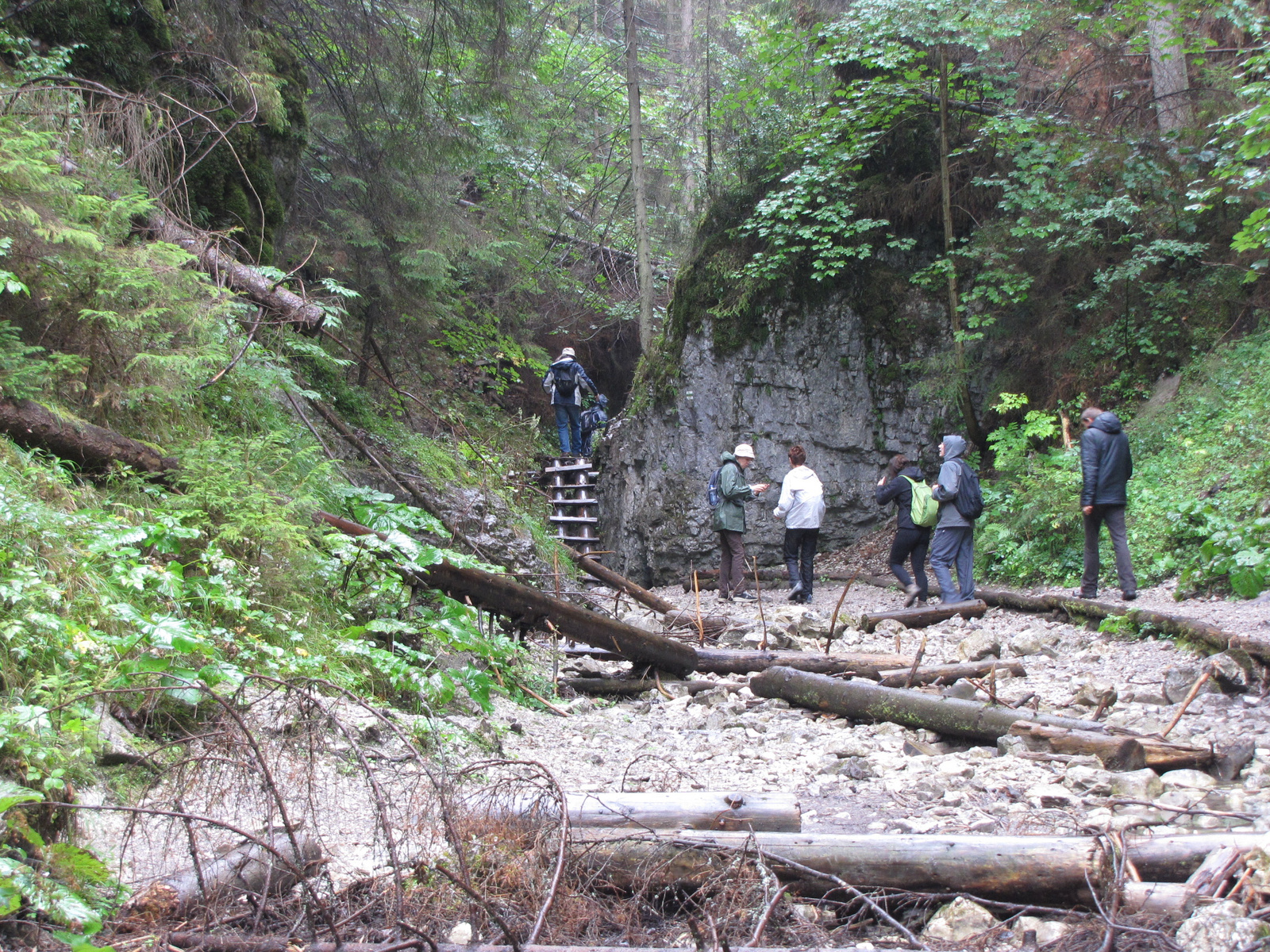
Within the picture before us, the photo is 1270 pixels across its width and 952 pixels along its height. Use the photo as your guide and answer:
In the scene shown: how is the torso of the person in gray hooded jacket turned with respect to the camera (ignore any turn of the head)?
to the viewer's left

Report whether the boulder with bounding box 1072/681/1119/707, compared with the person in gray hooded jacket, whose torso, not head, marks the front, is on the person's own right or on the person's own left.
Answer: on the person's own left

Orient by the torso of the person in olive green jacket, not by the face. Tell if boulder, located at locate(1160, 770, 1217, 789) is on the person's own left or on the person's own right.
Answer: on the person's own right

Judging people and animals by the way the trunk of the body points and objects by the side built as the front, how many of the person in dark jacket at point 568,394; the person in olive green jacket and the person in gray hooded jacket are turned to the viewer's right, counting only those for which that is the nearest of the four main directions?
1

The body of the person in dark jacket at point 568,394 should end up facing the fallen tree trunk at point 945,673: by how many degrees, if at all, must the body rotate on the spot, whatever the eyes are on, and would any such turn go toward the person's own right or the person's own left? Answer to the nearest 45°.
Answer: approximately 180°

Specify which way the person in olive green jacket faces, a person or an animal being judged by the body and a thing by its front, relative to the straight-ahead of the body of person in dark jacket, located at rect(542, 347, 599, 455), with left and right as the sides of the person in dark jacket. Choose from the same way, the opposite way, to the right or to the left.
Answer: to the right

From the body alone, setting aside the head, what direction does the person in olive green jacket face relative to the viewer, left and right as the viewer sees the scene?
facing to the right of the viewer

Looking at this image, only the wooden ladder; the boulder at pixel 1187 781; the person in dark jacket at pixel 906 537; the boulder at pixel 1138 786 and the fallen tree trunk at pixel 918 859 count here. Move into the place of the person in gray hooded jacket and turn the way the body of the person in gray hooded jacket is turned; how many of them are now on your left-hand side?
3

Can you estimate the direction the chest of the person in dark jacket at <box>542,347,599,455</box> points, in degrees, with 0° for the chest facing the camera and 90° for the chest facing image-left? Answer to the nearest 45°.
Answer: approximately 180°

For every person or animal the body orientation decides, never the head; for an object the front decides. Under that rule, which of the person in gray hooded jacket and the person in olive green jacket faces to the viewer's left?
the person in gray hooded jacket

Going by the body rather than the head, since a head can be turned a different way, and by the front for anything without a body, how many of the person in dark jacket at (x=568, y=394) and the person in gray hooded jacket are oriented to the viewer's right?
0

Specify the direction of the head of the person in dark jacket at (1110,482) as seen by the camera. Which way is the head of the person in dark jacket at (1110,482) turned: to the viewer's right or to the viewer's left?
to the viewer's left

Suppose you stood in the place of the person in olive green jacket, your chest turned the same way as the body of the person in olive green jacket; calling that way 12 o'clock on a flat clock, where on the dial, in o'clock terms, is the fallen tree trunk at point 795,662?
The fallen tree trunk is roughly at 3 o'clock from the person in olive green jacket.

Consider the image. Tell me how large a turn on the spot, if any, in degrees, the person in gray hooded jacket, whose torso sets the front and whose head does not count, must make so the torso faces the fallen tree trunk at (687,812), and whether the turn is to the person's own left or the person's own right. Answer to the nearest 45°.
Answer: approximately 90° to the person's own left
